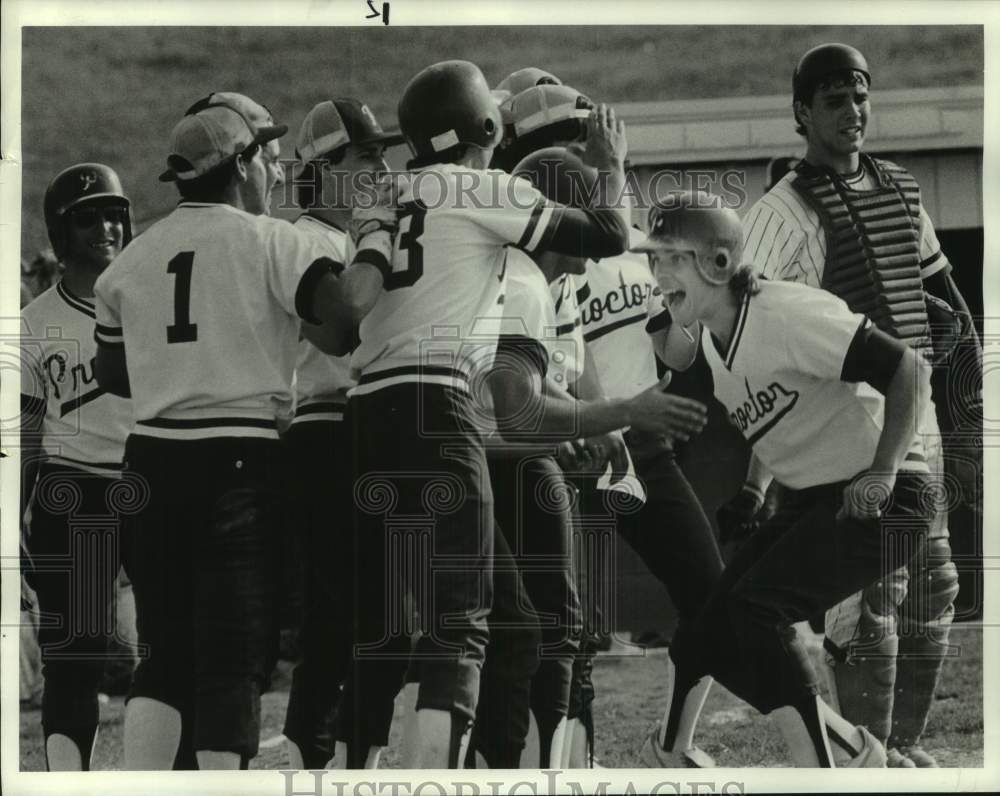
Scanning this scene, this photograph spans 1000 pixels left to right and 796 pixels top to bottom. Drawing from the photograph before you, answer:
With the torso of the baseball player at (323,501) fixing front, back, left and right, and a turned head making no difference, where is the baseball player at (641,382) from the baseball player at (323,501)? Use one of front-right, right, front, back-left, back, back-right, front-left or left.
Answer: front

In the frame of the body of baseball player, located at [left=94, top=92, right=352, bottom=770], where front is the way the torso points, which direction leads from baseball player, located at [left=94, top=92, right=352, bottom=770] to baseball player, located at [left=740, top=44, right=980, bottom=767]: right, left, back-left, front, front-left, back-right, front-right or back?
front-right

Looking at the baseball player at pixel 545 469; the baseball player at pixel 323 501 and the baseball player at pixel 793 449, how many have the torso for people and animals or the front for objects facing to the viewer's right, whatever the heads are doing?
2

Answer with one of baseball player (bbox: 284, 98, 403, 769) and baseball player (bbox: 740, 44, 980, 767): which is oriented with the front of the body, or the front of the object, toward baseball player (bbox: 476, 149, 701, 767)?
baseball player (bbox: 284, 98, 403, 769)

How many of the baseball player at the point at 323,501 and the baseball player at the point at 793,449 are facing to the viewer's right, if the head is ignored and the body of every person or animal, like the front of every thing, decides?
1

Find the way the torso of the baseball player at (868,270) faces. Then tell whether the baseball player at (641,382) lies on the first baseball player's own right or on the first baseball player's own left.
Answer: on the first baseball player's own right

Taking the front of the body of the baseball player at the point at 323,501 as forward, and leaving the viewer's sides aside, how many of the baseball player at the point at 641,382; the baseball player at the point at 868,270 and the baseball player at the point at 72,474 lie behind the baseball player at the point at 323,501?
1

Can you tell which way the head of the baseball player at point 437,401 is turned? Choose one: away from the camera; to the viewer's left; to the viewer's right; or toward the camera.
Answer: away from the camera

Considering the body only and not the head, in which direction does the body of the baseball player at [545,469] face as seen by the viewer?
to the viewer's right

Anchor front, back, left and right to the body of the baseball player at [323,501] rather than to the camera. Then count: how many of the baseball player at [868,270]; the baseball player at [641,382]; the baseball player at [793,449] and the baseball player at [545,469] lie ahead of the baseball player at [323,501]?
4

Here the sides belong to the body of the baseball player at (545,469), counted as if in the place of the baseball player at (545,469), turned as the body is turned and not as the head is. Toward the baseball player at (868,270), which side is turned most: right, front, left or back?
front

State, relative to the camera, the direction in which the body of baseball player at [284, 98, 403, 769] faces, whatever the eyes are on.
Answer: to the viewer's right

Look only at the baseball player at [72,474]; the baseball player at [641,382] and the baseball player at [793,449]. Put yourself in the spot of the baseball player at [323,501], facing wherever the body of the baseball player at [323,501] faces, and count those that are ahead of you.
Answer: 2

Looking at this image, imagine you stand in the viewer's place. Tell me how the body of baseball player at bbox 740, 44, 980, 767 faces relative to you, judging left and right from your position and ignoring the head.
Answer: facing the viewer and to the right of the viewer

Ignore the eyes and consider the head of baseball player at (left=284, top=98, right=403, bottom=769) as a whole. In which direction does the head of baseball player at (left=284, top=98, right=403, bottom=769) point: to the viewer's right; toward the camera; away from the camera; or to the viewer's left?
to the viewer's right

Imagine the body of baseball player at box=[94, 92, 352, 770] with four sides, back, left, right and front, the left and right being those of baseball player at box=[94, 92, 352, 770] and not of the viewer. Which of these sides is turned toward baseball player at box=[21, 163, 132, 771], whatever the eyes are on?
left
